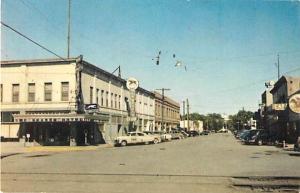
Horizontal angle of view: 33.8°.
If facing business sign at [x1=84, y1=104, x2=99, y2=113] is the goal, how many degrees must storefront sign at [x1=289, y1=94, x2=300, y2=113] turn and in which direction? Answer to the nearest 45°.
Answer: approximately 135° to its right

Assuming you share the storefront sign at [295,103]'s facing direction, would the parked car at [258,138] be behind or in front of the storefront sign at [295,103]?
behind

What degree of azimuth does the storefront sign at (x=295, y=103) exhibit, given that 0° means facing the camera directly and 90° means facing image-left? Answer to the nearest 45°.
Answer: approximately 0°

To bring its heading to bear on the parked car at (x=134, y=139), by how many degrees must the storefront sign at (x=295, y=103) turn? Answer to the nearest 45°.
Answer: approximately 135° to its right
